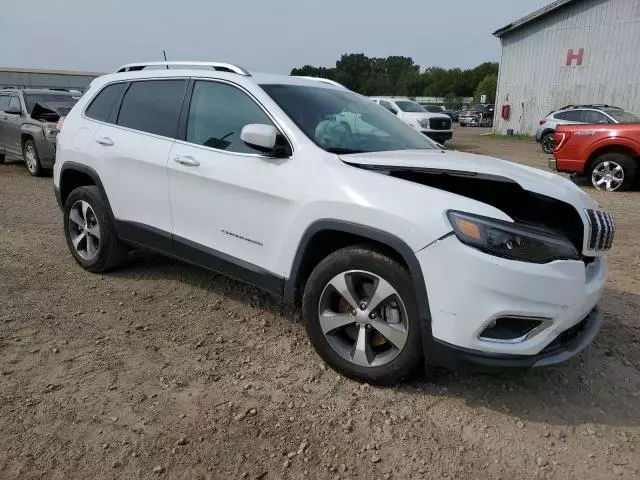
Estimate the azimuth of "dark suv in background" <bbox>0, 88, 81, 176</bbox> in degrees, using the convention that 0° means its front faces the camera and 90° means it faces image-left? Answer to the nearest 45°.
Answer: approximately 315°

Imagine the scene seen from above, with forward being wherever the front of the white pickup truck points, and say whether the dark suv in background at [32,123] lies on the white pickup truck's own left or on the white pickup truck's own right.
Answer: on the white pickup truck's own right

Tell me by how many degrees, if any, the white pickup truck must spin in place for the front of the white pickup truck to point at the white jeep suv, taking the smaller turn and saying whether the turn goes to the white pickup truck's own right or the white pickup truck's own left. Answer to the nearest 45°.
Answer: approximately 45° to the white pickup truck's own right

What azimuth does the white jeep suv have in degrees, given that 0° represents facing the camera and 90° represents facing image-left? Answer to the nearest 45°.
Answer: approximately 315°

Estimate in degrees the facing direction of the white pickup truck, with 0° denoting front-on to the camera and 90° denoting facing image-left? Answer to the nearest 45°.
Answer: approximately 315°
